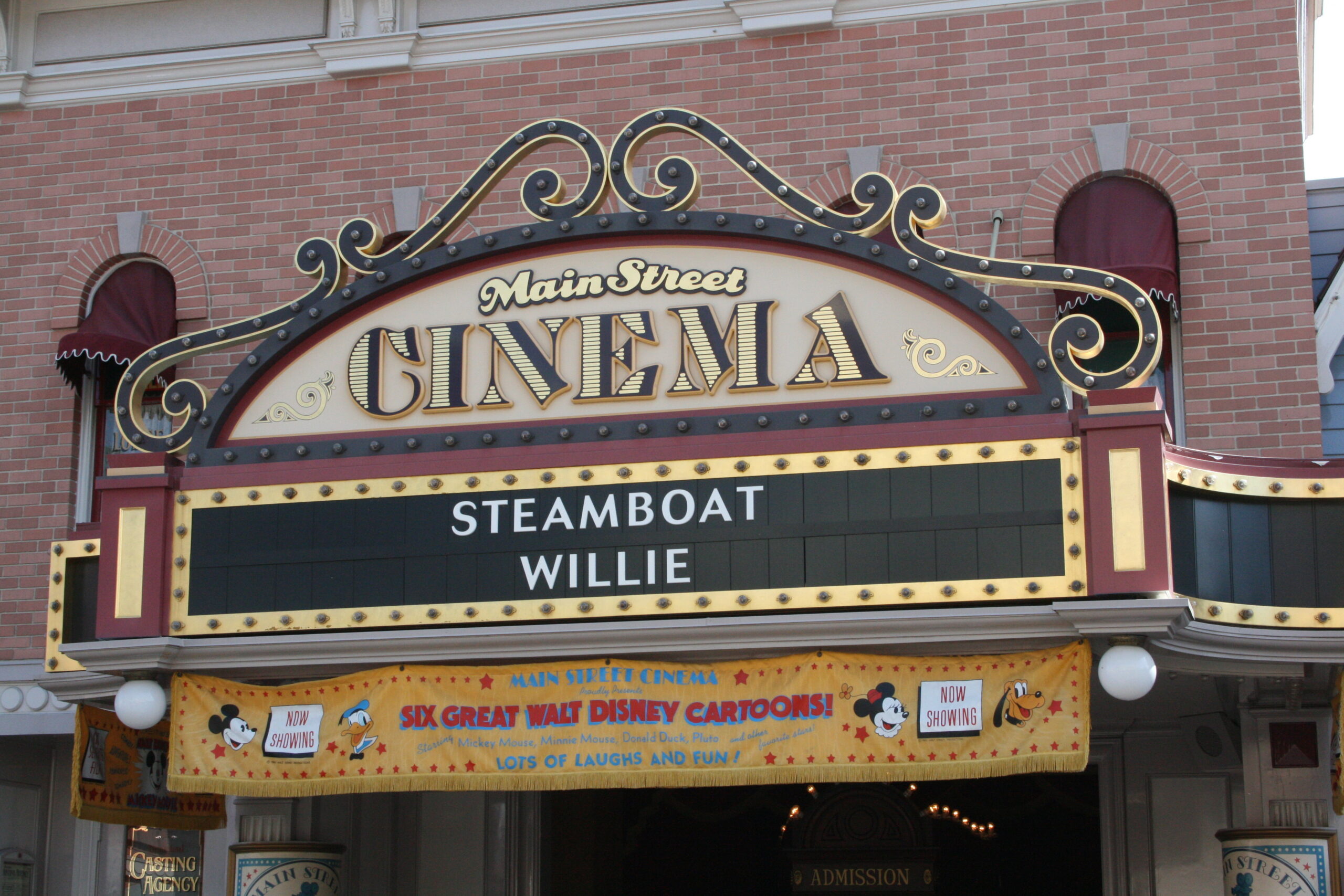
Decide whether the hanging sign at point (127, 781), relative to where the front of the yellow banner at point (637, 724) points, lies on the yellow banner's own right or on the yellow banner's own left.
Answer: on the yellow banner's own right

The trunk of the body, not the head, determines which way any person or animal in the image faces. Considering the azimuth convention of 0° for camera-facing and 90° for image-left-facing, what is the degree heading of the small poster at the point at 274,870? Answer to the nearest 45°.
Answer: approximately 0°

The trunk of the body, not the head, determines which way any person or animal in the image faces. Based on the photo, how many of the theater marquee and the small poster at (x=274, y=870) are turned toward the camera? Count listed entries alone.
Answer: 2

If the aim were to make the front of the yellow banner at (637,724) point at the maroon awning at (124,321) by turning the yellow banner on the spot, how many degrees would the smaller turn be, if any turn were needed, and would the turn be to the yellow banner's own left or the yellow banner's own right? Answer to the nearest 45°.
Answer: approximately 135° to the yellow banner's own right

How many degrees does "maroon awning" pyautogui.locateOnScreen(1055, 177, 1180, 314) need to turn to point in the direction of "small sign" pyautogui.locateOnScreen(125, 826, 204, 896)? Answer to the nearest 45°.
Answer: approximately 90° to its right

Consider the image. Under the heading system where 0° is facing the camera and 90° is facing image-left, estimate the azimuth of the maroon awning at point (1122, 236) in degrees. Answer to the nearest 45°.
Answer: approximately 0°
